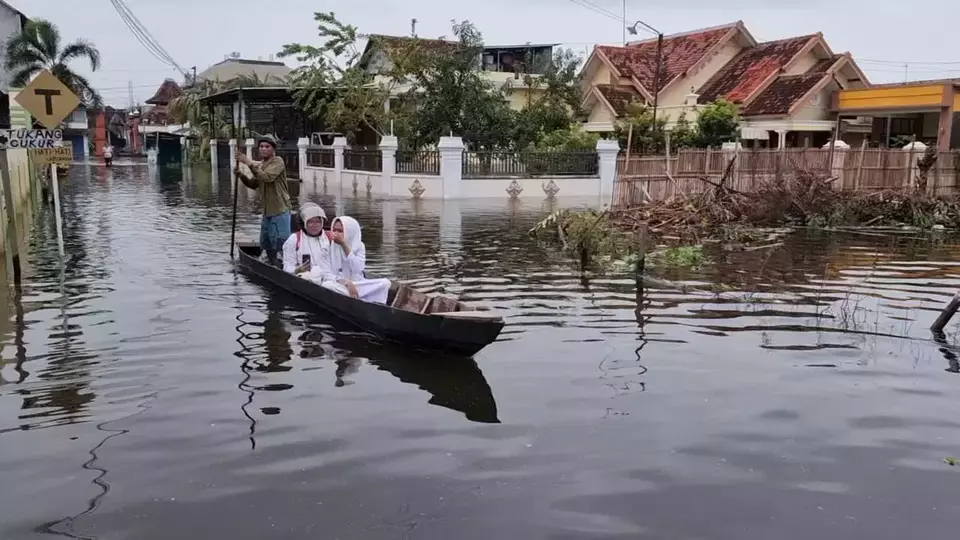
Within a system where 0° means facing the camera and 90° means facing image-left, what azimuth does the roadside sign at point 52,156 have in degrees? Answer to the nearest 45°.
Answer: approximately 0°

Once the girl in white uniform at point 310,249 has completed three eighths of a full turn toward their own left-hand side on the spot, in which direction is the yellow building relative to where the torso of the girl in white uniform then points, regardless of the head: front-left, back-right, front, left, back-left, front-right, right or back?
front

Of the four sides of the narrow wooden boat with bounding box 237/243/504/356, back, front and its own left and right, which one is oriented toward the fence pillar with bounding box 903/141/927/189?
left

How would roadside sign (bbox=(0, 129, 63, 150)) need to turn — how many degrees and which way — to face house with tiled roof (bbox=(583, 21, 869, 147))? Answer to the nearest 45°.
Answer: approximately 135° to its left

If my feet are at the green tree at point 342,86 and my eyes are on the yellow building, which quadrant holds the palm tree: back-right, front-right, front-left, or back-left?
back-left

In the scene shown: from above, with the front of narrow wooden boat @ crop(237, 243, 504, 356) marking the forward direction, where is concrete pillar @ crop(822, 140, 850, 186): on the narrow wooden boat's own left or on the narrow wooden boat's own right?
on the narrow wooden boat's own left

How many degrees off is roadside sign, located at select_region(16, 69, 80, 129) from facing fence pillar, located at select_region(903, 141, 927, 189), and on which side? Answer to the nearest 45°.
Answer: approximately 90° to its left

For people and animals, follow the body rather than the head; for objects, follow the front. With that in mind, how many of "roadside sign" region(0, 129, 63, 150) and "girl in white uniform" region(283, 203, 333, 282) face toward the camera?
2

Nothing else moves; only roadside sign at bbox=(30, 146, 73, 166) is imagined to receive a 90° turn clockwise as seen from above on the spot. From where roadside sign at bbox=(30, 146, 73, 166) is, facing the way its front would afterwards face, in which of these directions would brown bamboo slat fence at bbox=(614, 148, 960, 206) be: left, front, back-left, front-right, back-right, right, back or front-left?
back

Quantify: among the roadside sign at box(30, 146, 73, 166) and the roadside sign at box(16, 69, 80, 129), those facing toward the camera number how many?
2
